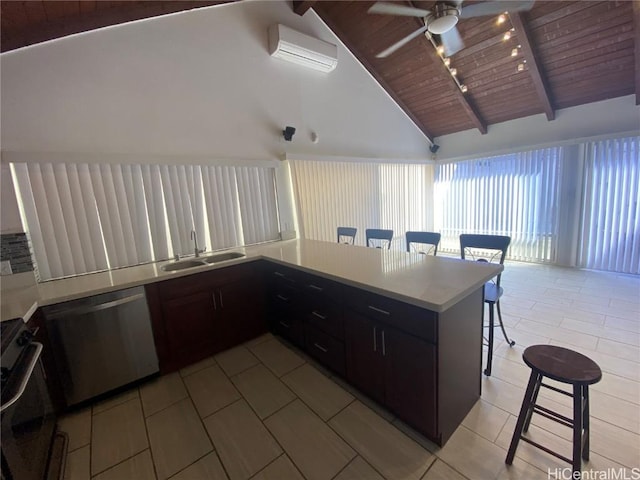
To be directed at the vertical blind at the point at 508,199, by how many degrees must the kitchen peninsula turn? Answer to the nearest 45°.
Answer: approximately 180°

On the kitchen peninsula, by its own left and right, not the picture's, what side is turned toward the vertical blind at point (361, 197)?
back

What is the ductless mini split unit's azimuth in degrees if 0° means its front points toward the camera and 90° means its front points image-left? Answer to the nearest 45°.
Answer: approximately 315°

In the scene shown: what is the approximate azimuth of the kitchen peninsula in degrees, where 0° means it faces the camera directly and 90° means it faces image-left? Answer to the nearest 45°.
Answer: approximately 45°

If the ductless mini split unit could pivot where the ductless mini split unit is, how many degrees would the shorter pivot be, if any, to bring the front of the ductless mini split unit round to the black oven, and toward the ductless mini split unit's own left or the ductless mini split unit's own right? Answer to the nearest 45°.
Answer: approximately 90° to the ductless mini split unit's own right

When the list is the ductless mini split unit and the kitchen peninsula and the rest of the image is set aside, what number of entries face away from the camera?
0

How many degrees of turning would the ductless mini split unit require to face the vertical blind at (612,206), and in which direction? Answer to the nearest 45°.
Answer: approximately 45° to its left

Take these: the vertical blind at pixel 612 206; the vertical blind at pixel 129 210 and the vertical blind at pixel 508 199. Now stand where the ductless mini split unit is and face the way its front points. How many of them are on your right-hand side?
1

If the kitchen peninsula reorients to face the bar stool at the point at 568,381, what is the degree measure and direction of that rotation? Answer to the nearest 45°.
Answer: approximately 90° to its left
